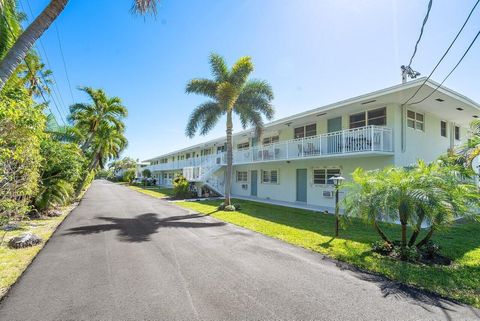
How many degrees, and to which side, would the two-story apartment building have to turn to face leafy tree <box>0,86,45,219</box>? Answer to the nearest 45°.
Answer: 0° — it already faces it

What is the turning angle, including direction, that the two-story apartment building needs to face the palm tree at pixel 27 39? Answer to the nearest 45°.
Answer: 0° — it already faces it

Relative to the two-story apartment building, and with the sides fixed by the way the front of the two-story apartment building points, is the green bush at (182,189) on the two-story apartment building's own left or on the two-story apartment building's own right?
on the two-story apartment building's own right

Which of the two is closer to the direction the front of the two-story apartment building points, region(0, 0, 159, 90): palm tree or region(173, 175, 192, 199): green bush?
the palm tree

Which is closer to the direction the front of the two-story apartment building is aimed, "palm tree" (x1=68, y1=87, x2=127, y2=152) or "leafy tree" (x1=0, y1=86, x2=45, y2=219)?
the leafy tree

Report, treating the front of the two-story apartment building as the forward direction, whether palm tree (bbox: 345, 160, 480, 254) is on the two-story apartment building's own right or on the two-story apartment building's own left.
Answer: on the two-story apartment building's own left

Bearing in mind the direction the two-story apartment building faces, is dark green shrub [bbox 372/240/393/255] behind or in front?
in front

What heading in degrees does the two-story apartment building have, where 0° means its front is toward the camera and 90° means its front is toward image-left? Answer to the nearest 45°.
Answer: approximately 45°

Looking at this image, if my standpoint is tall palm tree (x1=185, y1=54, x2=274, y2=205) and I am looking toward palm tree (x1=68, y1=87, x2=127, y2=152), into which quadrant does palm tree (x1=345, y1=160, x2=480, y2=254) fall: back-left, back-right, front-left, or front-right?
back-left

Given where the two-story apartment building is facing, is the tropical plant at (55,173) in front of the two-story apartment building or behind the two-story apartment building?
in front
